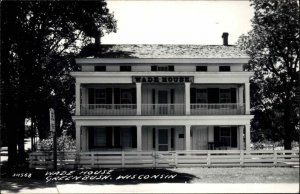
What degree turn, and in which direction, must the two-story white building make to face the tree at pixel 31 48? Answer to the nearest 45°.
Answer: approximately 90° to its right

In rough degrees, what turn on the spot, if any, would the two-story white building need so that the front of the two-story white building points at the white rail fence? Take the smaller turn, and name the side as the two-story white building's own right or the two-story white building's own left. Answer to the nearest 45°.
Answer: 0° — it already faces it

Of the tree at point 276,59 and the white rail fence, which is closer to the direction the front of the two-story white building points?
the white rail fence

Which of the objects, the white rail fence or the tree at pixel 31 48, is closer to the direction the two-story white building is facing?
the white rail fence

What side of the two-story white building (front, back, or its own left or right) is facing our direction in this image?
front

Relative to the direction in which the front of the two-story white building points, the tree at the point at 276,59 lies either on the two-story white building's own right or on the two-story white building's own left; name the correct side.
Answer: on the two-story white building's own left

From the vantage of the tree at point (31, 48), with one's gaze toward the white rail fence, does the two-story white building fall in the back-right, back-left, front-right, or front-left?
front-left
